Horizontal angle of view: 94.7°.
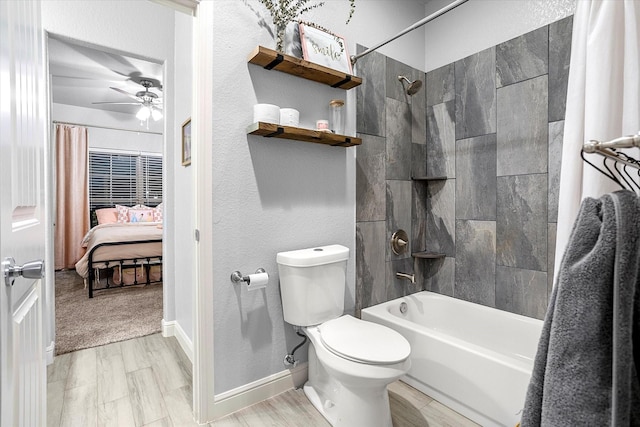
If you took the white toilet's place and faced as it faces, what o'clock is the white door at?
The white door is roughly at 3 o'clock from the white toilet.

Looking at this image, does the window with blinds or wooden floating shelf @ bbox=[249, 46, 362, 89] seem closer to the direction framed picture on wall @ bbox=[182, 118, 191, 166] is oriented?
the window with blinds

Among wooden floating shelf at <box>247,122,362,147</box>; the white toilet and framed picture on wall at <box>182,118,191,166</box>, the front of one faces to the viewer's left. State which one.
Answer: the framed picture on wall

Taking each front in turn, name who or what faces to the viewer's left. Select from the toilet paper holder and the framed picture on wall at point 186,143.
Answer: the framed picture on wall

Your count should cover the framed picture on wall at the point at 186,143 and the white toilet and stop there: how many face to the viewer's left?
1

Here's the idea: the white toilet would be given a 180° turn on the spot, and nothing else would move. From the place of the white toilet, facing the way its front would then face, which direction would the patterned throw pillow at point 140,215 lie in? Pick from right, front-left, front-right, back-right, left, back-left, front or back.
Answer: front

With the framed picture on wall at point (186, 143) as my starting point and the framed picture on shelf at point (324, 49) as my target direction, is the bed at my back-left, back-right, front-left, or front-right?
back-left

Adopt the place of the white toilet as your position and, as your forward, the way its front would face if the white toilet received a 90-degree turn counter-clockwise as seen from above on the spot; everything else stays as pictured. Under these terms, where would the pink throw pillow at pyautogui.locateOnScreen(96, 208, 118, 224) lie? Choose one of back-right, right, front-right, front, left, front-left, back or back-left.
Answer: left

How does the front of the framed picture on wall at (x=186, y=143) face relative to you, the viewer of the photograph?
facing to the left of the viewer

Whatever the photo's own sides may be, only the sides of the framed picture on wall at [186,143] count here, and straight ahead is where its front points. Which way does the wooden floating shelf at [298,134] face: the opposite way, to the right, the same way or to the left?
to the left

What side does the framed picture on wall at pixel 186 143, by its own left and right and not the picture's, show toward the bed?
right

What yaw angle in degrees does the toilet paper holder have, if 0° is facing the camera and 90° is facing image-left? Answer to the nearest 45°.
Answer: approximately 315°

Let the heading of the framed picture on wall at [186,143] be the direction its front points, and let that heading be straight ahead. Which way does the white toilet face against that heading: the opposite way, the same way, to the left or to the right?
to the left

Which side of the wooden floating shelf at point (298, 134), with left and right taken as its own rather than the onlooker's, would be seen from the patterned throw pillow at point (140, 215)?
back
